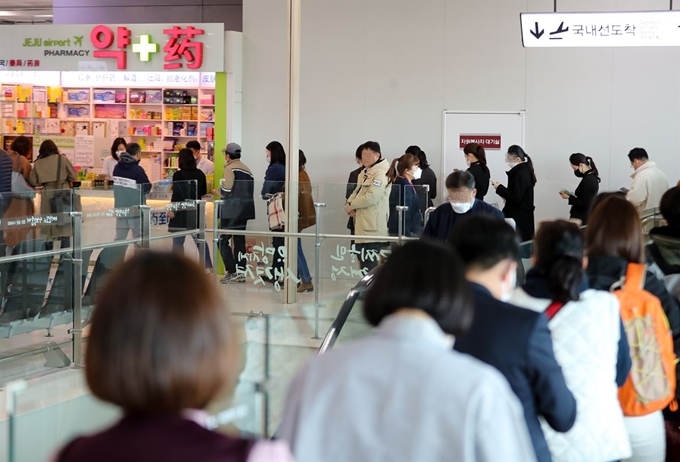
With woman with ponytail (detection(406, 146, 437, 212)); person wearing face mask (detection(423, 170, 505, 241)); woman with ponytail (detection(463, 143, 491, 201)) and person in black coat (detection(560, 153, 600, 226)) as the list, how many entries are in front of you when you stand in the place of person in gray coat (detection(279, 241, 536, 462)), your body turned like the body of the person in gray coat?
4

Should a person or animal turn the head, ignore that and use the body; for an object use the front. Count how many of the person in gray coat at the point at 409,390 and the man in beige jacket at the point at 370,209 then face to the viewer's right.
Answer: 0

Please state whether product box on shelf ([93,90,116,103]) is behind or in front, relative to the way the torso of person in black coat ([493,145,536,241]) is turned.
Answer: in front

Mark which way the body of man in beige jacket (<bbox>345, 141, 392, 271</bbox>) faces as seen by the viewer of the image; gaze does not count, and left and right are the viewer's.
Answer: facing the viewer and to the left of the viewer

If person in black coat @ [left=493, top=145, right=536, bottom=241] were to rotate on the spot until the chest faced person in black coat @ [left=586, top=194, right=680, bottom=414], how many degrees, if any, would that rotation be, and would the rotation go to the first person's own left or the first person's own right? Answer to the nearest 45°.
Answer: approximately 90° to the first person's own left

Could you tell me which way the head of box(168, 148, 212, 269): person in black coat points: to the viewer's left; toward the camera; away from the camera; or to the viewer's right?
away from the camera

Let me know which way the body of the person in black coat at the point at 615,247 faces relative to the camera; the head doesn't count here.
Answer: away from the camera

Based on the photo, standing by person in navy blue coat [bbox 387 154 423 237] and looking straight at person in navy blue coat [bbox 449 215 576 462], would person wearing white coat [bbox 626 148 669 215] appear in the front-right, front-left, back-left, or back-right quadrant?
back-left

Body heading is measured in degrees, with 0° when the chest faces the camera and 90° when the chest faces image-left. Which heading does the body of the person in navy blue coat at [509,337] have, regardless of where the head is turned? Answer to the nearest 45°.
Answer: approximately 225°

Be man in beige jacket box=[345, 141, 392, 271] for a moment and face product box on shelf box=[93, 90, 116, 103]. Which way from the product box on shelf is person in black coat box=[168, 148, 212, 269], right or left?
left

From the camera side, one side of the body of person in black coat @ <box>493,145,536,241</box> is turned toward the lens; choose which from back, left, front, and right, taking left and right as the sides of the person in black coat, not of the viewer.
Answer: left

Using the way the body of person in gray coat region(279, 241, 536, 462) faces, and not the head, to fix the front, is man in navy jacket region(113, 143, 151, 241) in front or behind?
in front

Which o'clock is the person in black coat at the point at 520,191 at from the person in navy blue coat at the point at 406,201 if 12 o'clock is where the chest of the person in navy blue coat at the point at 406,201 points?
the person in black coat at the point at 520,191 is roughly at 12 o'clock from the person in navy blue coat at the point at 406,201.

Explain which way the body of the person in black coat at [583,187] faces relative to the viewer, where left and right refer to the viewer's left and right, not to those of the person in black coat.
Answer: facing to the left of the viewer
